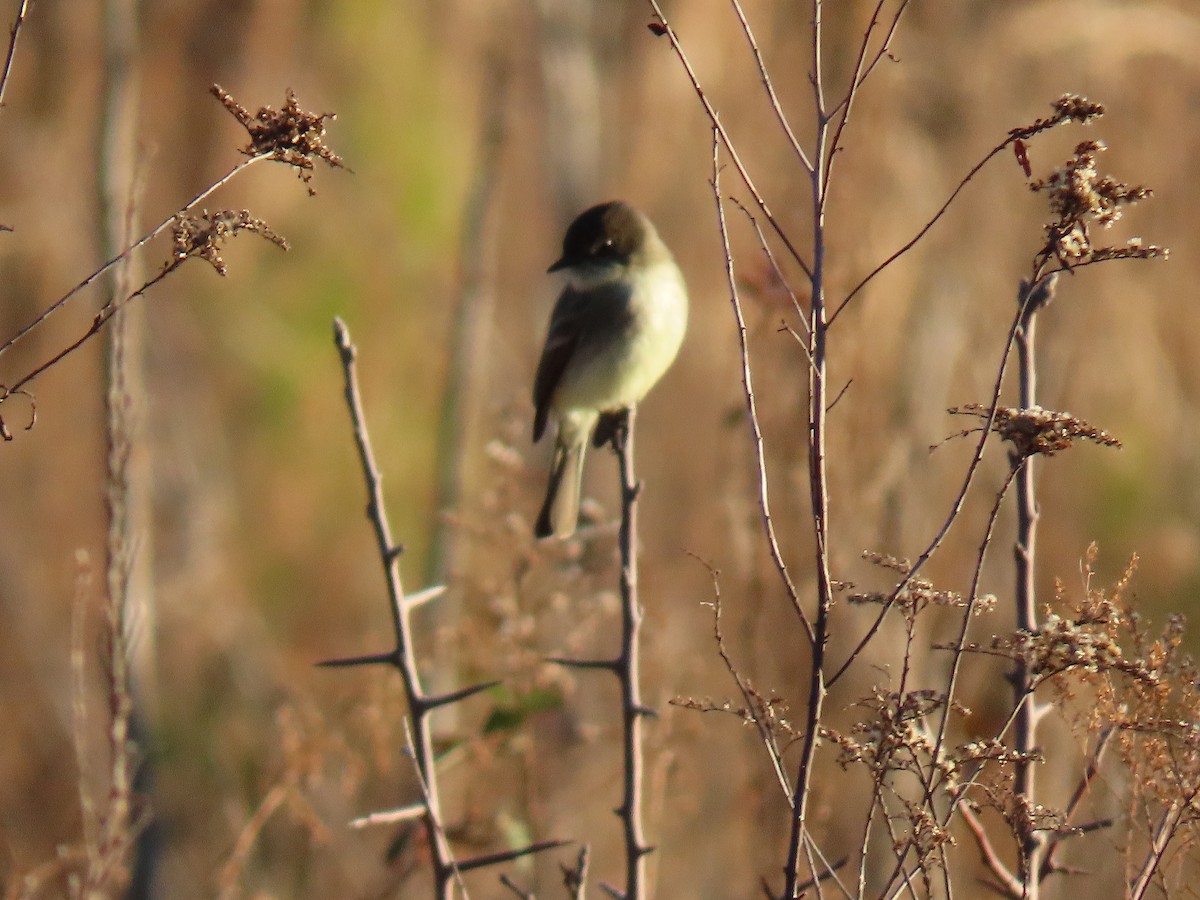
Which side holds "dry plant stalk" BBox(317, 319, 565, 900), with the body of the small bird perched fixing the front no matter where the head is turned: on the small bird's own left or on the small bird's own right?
on the small bird's own right

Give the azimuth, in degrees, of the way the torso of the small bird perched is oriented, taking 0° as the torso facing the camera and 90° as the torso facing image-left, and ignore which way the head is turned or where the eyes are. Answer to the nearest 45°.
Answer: approximately 315°

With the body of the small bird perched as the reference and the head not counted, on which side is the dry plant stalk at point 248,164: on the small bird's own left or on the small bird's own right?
on the small bird's own right
